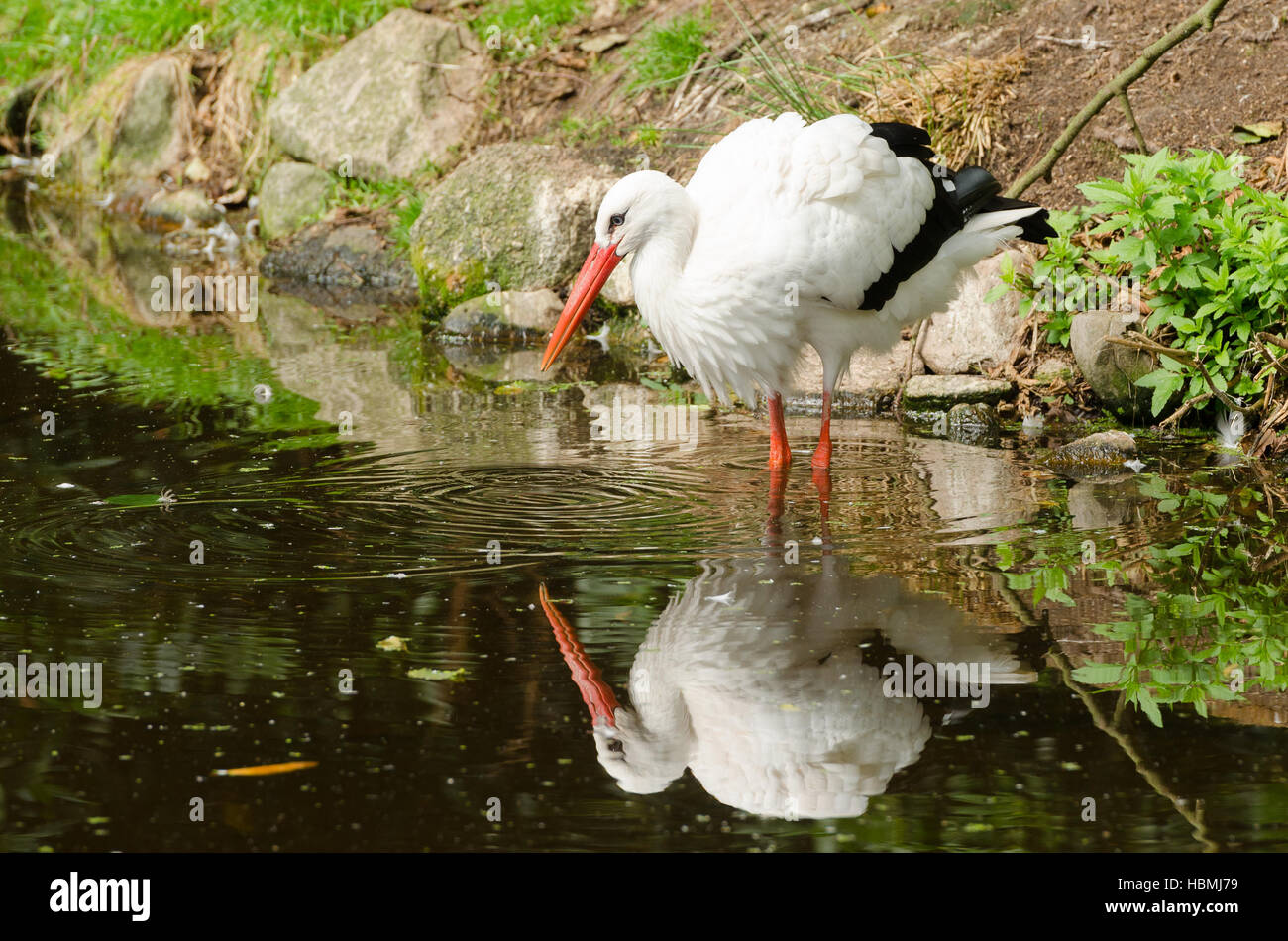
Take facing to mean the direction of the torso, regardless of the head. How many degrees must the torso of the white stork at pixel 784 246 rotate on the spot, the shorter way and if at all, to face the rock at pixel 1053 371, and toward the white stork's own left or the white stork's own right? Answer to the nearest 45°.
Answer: approximately 135° to the white stork's own right

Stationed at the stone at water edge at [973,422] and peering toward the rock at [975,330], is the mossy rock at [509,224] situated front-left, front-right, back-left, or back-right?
front-left

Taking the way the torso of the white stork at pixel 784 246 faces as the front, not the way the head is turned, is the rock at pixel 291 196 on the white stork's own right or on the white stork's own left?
on the white stork's own right

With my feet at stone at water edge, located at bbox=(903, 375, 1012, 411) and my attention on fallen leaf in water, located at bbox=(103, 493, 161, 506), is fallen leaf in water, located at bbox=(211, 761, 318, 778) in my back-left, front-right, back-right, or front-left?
front-left

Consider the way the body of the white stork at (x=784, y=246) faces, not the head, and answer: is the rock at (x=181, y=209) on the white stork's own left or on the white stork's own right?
on the white stork's own right

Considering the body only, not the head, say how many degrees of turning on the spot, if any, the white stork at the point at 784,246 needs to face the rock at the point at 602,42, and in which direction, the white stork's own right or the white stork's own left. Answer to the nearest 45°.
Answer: approximately 90° to the white stork's own right

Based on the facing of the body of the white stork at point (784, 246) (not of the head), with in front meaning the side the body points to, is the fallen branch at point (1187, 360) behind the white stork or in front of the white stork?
behind

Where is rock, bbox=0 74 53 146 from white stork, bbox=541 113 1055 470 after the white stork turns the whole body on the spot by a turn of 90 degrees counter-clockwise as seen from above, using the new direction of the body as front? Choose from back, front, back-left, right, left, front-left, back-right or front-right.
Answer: back-right

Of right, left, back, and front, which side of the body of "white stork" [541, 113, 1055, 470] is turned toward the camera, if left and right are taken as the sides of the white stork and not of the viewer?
left

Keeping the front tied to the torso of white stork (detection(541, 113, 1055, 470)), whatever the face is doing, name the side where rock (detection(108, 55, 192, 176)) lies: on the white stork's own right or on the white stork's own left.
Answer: on the white stork's own right

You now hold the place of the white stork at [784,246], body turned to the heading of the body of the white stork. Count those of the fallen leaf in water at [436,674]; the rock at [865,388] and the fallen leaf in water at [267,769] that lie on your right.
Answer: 1

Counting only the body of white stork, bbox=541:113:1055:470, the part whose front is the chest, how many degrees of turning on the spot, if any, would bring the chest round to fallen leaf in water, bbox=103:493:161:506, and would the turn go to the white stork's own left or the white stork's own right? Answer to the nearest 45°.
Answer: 0° — it already faces it
